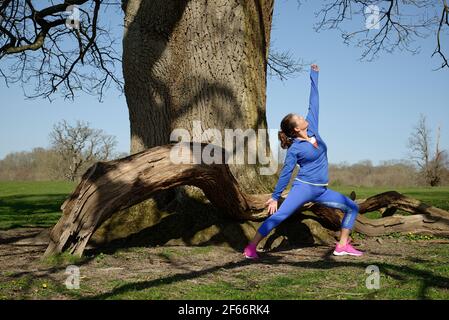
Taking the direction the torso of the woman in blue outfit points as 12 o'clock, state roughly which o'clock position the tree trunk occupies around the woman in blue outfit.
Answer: The tree trunk is roughly at 6 o'clock from the woman in blue outfit.

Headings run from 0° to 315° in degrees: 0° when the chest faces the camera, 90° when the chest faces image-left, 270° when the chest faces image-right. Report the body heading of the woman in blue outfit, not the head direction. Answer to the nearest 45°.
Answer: approximately 315°
